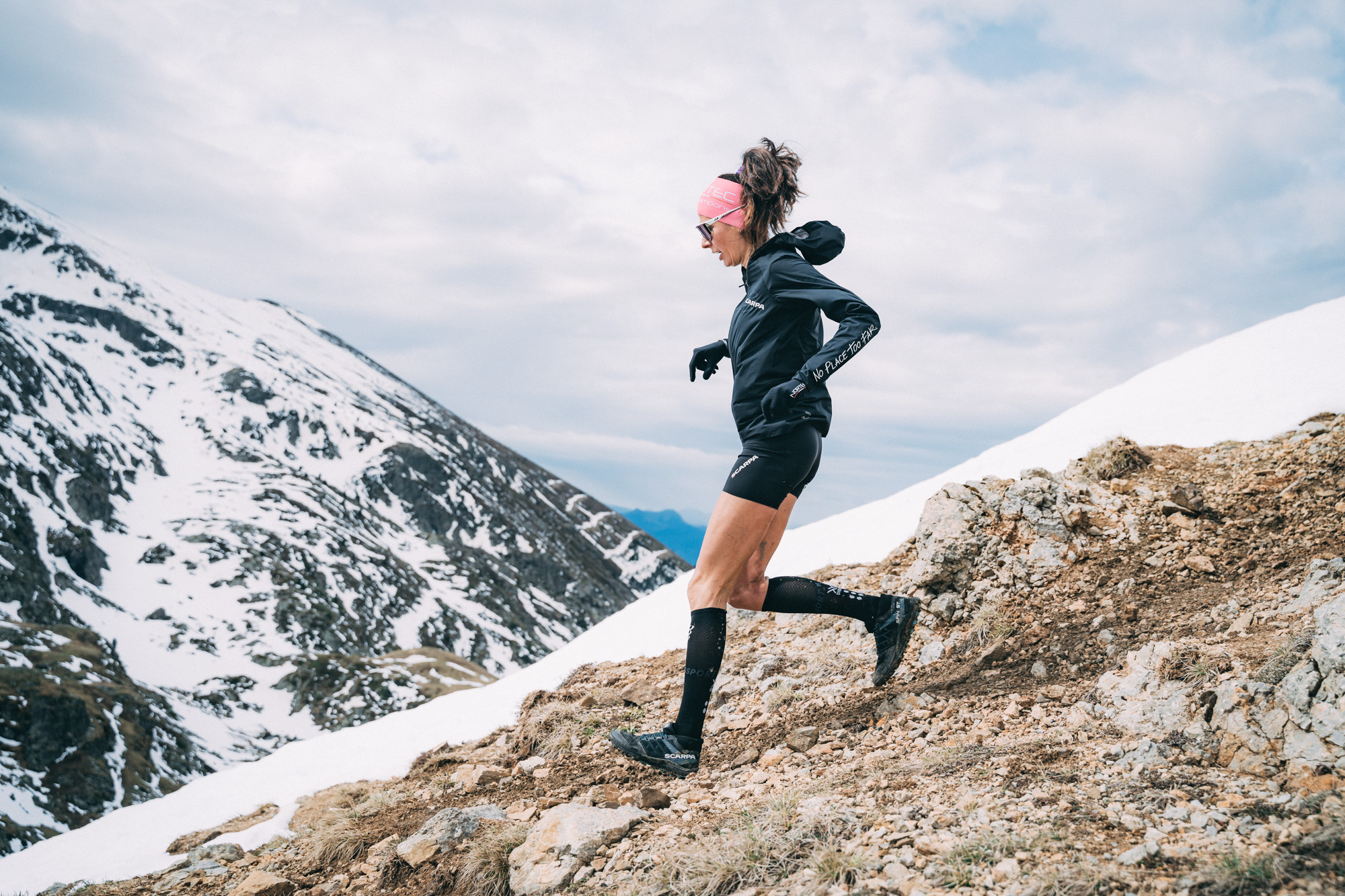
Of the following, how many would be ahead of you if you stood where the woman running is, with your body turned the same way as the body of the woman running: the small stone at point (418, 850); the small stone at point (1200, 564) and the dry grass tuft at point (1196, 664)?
1

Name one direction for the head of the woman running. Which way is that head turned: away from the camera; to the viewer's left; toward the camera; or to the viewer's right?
to the viewer's left

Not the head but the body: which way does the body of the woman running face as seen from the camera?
to the viewer's left

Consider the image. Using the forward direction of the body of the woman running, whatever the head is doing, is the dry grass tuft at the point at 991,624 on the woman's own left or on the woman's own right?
on the woman's own right

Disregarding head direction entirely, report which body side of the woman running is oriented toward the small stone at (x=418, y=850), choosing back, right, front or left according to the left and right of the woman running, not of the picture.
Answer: front

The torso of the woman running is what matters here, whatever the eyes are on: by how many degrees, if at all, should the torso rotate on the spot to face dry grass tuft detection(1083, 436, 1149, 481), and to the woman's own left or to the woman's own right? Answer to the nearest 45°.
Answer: approximately 135° to the woman's own right
